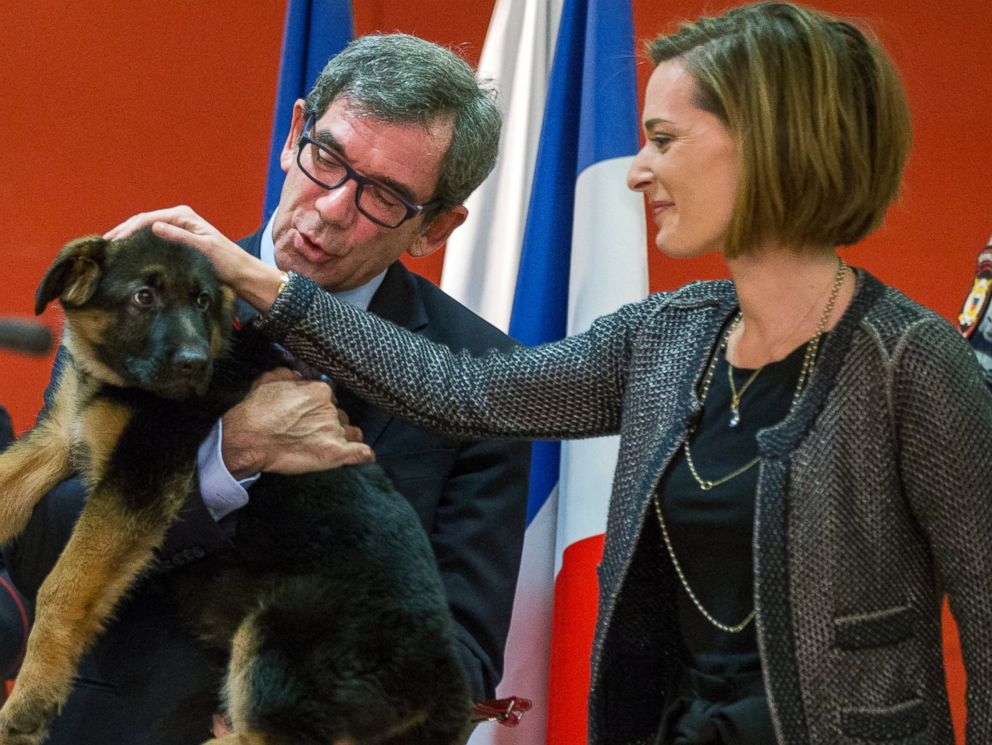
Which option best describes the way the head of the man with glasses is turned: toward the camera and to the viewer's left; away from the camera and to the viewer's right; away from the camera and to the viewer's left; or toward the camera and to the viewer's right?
toward the camera and to the viewer's left

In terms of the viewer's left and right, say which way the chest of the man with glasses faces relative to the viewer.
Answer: facing the viewer and to the left of the viewer
